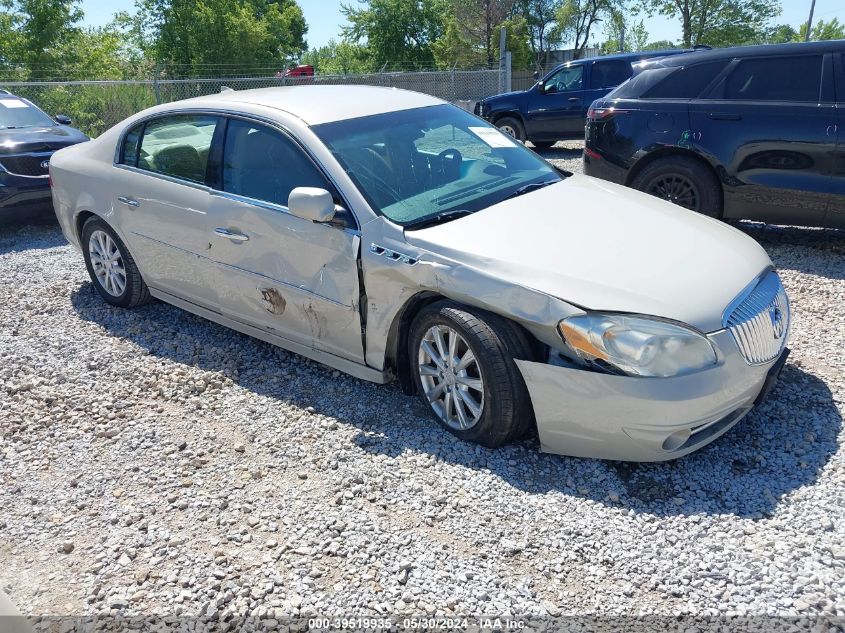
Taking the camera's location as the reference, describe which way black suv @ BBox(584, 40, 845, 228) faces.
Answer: facing to the right of the viewer

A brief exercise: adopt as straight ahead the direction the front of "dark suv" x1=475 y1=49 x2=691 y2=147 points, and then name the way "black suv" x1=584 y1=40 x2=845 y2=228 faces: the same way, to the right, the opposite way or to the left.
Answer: the opposite way

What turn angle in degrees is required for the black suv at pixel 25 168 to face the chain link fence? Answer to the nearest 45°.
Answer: approximately 135° to its left

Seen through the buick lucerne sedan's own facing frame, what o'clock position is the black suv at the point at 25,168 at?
The black suv is roughly at 6 o'clock from the buick lucerne sedan.

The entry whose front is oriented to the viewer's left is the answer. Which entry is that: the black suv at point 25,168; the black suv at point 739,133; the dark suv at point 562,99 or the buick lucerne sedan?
the dark suv

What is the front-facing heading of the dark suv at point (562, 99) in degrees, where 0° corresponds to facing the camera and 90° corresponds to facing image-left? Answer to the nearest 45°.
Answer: approximately 90°

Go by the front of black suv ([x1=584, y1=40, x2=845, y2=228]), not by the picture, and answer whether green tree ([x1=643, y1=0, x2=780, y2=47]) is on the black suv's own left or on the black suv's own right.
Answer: on the black suv's own left

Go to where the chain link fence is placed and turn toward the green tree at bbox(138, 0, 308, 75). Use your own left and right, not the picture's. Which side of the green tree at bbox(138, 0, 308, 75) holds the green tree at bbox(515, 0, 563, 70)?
right

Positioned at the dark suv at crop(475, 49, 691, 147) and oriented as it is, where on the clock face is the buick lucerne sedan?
The buick lucerne sedan is roughly at 9 o'clock from the dark suv.

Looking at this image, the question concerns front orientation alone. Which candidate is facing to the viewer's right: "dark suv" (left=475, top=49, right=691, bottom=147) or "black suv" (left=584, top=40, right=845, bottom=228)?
the black suv

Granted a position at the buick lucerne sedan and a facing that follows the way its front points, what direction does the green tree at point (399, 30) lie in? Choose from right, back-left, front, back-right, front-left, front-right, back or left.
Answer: back-left

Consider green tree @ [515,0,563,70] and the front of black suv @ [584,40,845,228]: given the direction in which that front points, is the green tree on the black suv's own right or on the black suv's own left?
on the black suv's own left

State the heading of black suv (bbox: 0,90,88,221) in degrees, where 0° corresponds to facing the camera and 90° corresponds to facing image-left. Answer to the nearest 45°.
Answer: approximately 315°

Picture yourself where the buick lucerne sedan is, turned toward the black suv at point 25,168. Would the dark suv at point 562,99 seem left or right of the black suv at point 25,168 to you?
right
